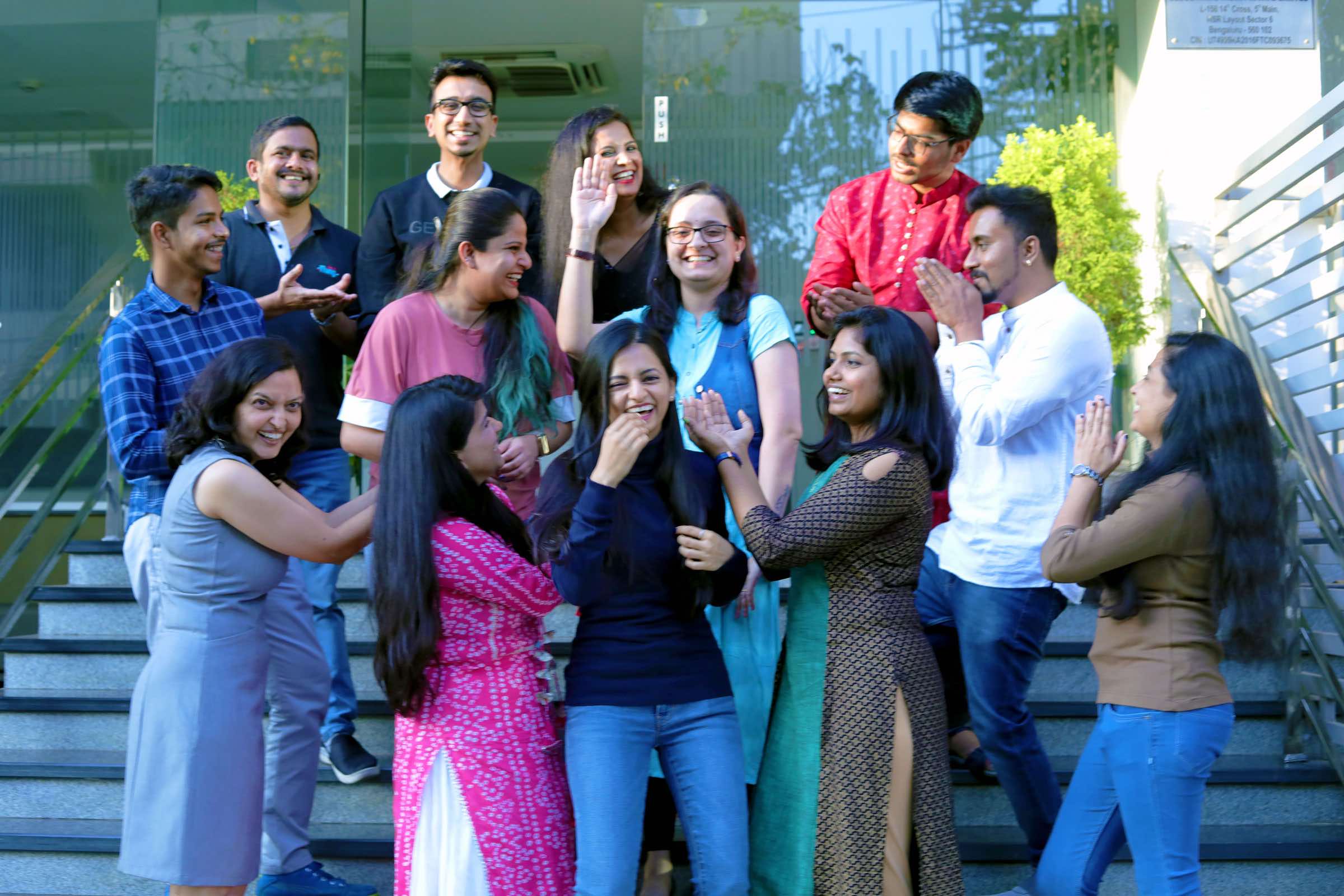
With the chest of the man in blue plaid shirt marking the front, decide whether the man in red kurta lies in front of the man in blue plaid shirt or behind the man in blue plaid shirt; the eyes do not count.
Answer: in front

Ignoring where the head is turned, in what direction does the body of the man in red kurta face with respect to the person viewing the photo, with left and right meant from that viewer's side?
facing the viewer and to the left of the viewer

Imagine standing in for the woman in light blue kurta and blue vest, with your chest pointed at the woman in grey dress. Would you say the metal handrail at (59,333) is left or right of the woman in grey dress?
right

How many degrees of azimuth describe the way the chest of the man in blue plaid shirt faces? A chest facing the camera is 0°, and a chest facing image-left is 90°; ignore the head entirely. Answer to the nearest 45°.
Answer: approximately 315°

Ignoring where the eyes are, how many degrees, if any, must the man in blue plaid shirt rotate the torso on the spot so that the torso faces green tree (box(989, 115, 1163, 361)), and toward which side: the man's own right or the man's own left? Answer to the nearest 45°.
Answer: approximately 45° to the man's own left

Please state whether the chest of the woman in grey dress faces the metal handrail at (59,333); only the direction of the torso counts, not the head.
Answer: no

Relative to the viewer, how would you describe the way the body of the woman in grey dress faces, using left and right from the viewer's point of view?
facing to the right of the viewer

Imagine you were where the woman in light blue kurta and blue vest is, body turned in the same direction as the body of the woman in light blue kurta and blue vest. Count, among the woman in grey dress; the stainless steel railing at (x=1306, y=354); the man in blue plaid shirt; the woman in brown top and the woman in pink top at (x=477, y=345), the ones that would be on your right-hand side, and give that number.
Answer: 3

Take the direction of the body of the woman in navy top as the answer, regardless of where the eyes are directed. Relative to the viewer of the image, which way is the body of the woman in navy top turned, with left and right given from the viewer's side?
facing the viewer

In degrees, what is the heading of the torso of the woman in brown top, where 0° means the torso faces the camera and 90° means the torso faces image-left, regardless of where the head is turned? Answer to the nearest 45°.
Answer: approximately 90°

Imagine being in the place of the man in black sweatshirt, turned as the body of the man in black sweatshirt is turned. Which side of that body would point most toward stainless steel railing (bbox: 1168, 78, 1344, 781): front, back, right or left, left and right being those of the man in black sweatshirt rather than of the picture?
left

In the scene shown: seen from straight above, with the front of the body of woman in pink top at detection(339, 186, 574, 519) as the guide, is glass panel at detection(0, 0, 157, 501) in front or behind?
behind

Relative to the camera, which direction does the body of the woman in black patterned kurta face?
to the viewer's left

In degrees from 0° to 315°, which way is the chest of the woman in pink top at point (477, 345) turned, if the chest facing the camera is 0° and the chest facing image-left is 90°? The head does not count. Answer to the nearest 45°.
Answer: approximately 315°

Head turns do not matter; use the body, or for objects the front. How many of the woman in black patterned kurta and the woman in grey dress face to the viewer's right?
1

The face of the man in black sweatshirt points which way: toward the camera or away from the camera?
toward the camera

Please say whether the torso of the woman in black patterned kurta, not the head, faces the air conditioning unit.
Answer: no

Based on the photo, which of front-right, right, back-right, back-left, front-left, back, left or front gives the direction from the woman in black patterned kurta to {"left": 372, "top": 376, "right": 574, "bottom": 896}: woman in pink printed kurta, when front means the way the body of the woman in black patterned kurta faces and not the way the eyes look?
front

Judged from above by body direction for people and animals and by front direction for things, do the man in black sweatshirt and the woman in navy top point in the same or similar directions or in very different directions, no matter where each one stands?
same or similar directions

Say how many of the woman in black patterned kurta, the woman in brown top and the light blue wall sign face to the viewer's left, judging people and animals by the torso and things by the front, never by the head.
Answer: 2
